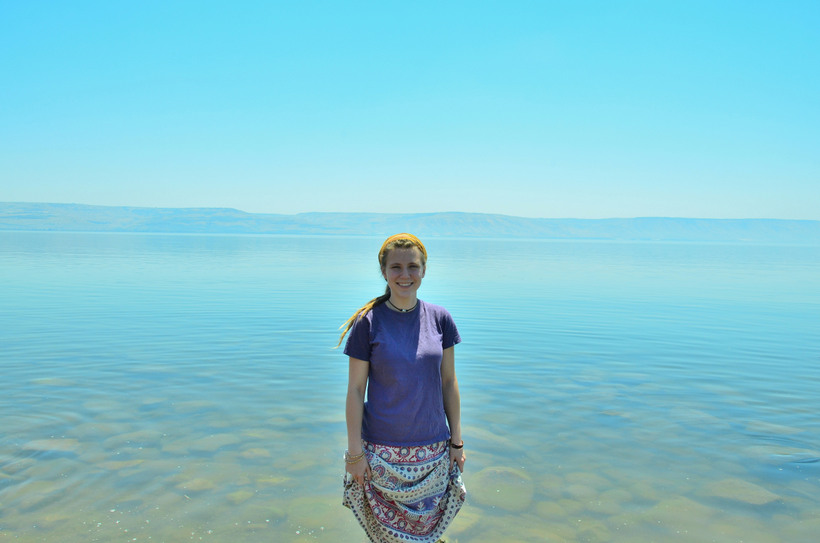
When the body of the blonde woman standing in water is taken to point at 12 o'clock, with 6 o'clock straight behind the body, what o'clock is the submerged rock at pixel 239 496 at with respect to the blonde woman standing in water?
The submerged rock is roughly at 5 o'clock from the blonde woman standing in water.

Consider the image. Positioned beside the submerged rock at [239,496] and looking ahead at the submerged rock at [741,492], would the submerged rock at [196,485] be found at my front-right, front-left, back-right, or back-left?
back-left

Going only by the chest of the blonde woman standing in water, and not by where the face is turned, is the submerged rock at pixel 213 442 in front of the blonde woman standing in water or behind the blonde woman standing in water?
behind

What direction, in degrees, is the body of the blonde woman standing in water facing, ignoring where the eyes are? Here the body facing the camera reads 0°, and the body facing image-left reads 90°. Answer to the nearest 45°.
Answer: approximately 0°

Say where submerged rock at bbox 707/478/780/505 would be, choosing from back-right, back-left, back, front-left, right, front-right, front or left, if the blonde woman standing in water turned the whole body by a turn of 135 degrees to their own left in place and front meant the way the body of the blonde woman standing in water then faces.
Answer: front

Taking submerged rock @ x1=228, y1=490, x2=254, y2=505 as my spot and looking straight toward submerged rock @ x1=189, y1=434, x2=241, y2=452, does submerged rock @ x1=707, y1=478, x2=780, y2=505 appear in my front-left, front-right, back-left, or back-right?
back-right

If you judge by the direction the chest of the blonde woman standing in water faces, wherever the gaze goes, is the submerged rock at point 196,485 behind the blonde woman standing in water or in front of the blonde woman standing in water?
behind
